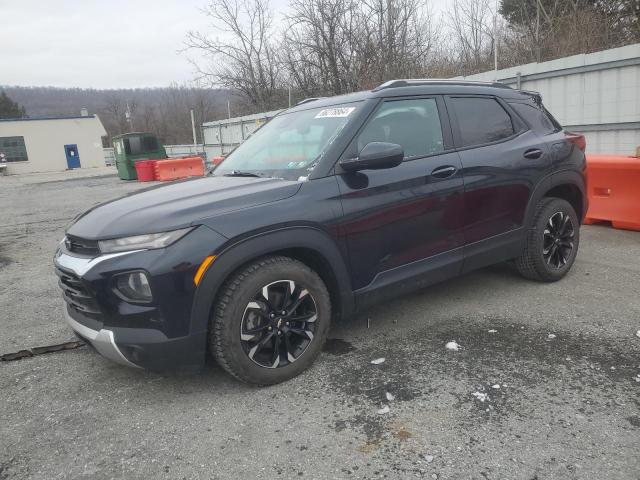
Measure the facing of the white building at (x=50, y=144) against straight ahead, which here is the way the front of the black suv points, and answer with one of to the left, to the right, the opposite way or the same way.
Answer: to the left

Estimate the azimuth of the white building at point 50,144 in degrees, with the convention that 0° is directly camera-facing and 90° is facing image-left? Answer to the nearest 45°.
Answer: approximately 0°

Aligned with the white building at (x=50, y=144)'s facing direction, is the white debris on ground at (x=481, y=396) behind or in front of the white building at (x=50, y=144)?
in front

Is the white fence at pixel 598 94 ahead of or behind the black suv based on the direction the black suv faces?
behind

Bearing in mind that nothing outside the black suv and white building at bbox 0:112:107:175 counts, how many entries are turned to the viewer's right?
0

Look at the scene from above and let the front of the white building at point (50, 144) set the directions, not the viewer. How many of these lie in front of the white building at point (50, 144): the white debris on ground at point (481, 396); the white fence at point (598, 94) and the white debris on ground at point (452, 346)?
3

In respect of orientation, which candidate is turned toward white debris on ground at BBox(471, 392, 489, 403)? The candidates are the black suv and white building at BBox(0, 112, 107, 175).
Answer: the white building

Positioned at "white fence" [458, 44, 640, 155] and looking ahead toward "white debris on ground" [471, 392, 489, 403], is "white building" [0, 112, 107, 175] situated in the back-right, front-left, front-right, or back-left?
back-right

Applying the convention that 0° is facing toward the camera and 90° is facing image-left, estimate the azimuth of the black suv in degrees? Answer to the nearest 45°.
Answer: approximately 45°

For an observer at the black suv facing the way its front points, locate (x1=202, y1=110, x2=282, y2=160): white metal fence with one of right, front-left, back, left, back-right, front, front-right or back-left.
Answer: back-right

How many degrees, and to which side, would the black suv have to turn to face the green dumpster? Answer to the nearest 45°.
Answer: approximately 135° to its right

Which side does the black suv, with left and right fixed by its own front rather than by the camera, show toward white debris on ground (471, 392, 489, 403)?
left

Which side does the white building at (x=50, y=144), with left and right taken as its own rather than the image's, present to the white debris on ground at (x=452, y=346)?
front
